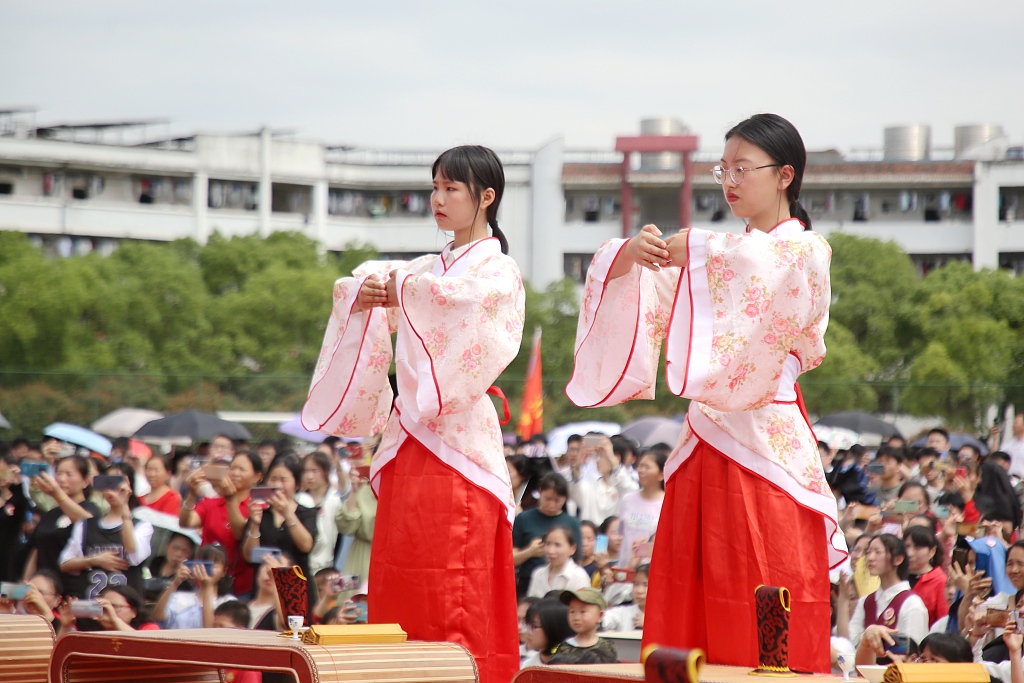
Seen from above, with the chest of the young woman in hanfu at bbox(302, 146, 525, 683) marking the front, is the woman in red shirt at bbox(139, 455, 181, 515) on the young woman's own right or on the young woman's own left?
on the young woman's own right

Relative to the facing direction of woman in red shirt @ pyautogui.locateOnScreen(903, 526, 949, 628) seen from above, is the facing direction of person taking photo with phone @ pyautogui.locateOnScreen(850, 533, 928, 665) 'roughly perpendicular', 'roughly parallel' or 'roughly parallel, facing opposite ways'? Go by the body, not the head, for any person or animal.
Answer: roughly parallel

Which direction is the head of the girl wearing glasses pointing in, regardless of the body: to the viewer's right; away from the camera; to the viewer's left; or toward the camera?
to the viewer's left

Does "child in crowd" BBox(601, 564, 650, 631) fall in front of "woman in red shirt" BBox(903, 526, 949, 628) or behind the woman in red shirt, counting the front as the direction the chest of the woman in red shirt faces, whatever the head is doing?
in front

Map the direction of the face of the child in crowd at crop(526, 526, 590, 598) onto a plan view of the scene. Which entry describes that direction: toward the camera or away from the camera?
toward the camera

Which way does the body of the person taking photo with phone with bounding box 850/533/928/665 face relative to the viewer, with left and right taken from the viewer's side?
facing the viewer and to the left of the viewer

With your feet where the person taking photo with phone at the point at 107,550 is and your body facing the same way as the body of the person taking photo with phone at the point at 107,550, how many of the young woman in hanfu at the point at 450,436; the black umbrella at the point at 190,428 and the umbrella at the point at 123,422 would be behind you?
2

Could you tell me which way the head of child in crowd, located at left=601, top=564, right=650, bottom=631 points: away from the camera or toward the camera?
toward the camera

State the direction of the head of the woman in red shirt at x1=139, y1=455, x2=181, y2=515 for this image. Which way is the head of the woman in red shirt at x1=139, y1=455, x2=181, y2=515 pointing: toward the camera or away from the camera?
toward the camera

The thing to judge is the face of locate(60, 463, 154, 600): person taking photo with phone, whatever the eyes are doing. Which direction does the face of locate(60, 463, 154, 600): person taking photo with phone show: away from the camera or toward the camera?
toward the camera

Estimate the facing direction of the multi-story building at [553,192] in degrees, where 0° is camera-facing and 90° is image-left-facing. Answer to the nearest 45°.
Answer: approximately 0°

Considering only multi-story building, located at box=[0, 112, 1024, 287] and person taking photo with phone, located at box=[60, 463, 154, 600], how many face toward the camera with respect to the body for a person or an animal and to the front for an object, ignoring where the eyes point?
2

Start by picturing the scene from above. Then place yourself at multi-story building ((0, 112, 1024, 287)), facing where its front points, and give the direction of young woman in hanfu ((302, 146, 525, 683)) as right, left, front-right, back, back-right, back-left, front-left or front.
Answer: front

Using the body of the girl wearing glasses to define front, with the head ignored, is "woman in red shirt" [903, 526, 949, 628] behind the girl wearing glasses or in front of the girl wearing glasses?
behind

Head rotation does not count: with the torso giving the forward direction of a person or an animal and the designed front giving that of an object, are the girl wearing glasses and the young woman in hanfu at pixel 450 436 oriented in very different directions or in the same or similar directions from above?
same or similar directions

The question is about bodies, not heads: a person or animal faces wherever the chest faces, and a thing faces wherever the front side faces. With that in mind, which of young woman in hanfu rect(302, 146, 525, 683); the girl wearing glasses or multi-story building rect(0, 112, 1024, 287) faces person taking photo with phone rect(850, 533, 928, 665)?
the multi-story building

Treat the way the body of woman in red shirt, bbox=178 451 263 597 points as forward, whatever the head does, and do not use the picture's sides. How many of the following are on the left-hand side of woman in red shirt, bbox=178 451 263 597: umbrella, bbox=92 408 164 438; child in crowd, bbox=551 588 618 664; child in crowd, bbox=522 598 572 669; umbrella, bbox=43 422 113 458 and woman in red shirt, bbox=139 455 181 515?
2

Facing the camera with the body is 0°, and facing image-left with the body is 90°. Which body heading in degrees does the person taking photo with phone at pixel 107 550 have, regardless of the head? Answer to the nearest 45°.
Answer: approximately 0°
